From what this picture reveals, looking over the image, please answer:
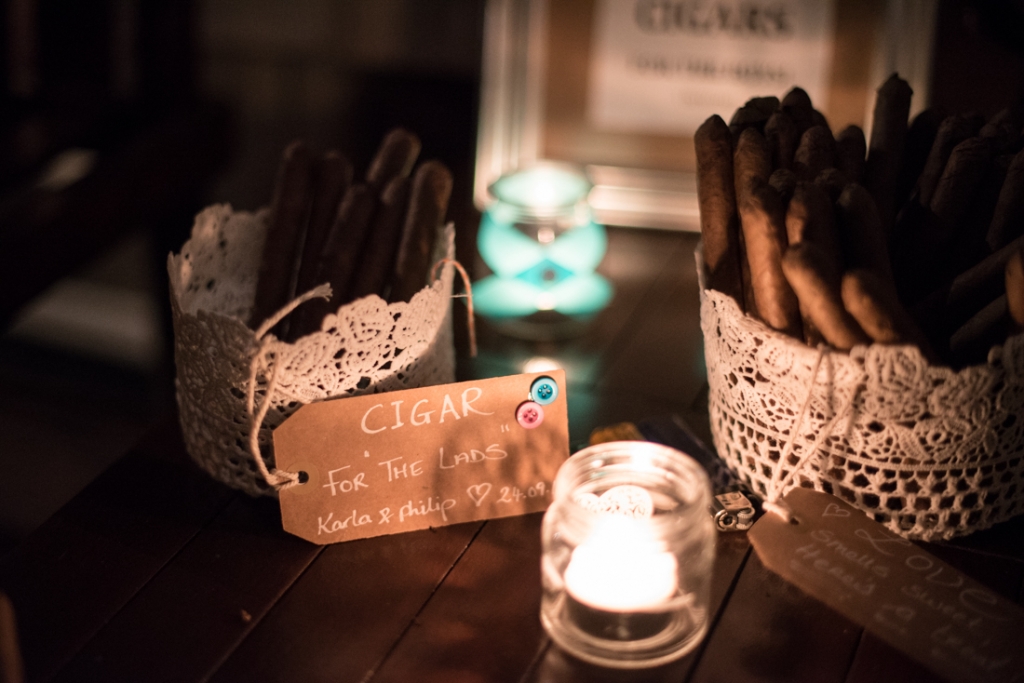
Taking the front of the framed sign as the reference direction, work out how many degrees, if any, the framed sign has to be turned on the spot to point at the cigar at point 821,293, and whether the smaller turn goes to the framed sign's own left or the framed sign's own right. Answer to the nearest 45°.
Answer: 0° — it already faces it

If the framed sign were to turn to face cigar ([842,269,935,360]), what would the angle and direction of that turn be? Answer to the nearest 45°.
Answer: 0° — it already faces it

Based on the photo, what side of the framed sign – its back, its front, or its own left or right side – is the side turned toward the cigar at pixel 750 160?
front

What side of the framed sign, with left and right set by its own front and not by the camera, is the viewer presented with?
front

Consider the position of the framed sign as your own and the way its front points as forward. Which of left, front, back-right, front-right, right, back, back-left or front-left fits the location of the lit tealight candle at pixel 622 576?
front

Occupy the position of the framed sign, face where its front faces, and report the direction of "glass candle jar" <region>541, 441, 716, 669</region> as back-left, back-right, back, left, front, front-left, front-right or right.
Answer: front

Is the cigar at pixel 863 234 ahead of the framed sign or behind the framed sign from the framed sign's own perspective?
ahead

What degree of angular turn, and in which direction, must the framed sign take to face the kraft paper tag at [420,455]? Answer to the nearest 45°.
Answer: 0° — it already faces it

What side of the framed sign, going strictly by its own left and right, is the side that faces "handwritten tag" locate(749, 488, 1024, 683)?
front

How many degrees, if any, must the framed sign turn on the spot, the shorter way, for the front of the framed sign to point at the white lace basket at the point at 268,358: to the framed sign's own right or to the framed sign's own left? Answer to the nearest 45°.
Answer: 0° — it already faces it

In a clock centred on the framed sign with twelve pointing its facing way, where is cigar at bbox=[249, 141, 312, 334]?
The cigar is roughly at 1 o'clock from the framed sign.

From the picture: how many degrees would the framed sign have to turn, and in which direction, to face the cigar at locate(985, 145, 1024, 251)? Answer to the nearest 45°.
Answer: approximately 45° to its left
